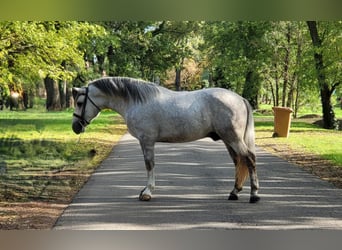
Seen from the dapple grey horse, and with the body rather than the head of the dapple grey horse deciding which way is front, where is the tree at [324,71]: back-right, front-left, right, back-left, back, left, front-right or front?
back-right

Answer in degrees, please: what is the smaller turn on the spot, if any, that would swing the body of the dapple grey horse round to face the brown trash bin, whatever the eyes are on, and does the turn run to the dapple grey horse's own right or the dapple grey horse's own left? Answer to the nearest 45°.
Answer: approximately 135° to the dapple grey horse's own right

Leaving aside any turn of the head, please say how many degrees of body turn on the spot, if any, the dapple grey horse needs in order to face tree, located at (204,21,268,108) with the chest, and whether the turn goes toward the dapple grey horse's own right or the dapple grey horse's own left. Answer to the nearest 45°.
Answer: approximately 135° to the dapple grey horse's own right

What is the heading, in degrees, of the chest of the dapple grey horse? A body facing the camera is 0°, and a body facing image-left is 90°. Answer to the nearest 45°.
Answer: approximately 90°

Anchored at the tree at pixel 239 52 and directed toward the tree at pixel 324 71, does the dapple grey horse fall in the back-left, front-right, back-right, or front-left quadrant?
front-right
